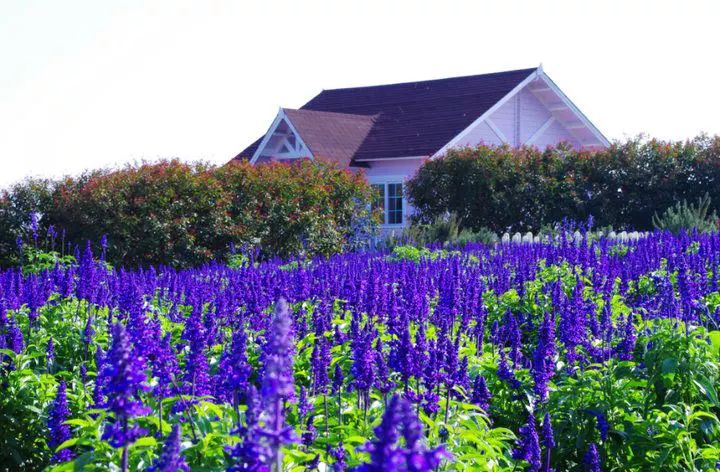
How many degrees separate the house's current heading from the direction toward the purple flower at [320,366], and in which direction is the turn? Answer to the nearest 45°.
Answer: approximately 45° to its left

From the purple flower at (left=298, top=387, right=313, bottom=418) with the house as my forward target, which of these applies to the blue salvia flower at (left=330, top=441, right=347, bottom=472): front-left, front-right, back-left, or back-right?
back-right

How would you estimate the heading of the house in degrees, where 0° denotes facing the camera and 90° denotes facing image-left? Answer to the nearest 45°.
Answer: approximately 45°

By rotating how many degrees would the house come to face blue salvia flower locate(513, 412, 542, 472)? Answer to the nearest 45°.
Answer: approximately 45° to its left

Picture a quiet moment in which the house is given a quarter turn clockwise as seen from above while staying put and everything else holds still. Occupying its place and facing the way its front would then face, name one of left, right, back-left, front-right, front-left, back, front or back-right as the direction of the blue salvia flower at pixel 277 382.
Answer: back-left

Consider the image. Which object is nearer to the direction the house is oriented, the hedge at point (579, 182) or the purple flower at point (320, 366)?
the purple flower

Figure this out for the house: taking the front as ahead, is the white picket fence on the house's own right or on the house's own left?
on the house's own left

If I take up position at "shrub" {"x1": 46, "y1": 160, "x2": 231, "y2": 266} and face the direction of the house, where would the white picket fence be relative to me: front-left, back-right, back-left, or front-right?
front-right

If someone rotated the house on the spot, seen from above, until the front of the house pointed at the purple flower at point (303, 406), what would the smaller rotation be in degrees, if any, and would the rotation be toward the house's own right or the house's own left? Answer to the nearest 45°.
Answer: approximately 45° to the house's own left

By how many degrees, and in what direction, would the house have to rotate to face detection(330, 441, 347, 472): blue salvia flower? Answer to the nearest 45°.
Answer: approximately 45° to its left

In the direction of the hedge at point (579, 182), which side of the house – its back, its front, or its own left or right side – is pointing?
left
